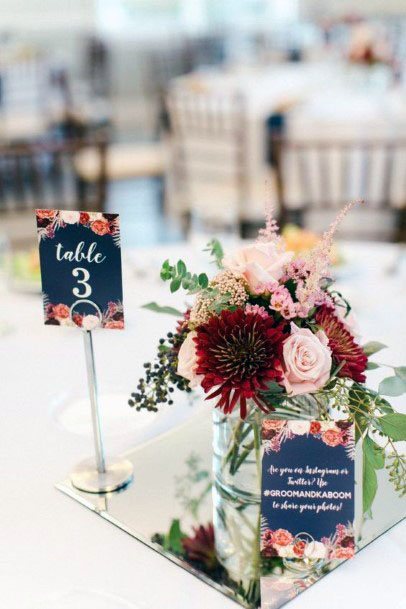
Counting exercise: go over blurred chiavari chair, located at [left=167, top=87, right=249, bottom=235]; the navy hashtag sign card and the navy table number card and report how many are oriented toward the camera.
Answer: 2

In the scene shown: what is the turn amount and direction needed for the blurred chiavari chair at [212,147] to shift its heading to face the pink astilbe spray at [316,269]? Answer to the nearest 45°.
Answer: approximately 180°

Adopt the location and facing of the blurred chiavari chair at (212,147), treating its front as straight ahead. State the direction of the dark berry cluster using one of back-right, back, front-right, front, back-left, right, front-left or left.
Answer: back

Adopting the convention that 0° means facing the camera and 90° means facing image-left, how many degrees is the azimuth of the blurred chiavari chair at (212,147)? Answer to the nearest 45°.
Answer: approximately 180°

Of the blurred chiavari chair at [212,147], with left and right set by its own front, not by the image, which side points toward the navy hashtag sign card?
back

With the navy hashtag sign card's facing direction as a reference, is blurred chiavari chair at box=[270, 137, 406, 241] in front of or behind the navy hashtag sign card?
behind

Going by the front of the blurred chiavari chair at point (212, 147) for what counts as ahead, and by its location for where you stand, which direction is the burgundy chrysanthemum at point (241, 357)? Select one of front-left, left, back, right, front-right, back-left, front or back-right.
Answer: back

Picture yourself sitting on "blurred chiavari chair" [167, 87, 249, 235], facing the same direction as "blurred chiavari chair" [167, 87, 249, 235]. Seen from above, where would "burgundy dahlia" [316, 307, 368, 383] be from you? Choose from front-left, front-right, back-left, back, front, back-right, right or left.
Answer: back

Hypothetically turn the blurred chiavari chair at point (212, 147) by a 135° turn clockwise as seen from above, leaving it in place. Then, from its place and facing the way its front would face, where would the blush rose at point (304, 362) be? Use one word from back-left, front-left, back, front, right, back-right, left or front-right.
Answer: front-right

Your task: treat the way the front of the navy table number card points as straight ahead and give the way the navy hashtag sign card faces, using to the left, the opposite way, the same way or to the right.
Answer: the same way

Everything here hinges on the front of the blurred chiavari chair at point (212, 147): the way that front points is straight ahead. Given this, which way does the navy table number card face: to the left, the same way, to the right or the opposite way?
the opposite way

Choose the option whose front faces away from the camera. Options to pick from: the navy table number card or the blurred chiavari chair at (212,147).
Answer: the blurred chiavari chair

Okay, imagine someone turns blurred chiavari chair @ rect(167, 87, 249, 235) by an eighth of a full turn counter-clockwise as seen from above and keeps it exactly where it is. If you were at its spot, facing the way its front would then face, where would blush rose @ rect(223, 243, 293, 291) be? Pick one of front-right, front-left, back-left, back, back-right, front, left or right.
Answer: back-left

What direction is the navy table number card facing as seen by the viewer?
toward the camera

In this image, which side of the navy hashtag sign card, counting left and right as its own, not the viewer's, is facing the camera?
front

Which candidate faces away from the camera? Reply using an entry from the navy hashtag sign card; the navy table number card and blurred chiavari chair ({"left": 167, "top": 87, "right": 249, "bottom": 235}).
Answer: the blurred chiavari chair
